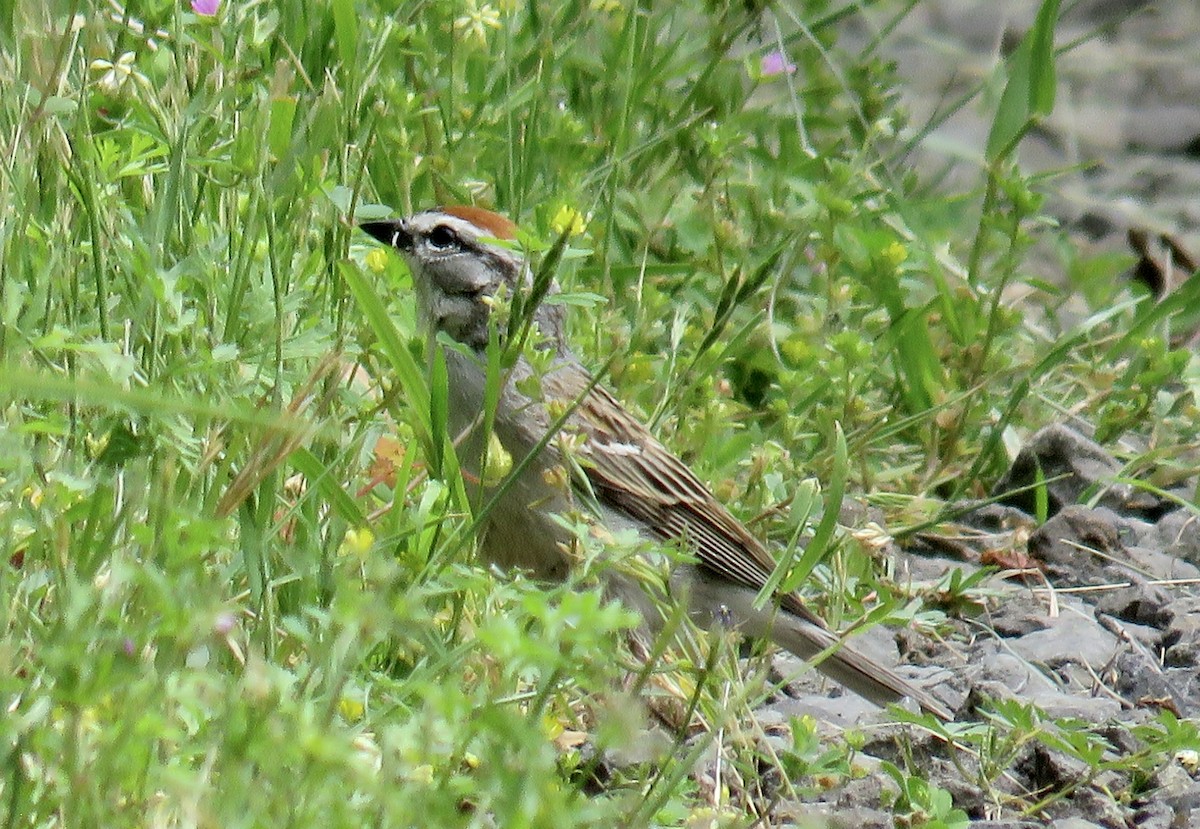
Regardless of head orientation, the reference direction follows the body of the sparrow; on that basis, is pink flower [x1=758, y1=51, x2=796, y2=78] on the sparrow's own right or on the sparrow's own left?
on the sparrow's own right

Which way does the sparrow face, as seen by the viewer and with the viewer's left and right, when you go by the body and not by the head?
facing to the left of the viewer

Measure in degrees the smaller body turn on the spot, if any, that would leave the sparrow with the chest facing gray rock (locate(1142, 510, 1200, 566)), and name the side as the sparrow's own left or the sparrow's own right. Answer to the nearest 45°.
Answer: approximately 180°

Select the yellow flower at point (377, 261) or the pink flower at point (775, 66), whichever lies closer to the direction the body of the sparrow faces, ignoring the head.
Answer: the yellow flower

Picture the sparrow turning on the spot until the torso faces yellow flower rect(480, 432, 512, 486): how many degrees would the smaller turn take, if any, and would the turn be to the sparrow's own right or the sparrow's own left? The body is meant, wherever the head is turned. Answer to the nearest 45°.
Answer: approximately 90° to the sparrow's own left

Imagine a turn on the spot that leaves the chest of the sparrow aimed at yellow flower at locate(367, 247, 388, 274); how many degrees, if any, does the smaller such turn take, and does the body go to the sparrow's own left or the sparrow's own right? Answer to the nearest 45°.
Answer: approximately 45° to the sparrow's own left

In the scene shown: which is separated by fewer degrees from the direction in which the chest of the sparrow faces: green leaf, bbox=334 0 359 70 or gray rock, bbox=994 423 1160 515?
the green leaf

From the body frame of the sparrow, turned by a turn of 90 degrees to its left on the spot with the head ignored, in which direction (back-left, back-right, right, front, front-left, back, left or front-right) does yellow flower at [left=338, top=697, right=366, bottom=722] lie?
front

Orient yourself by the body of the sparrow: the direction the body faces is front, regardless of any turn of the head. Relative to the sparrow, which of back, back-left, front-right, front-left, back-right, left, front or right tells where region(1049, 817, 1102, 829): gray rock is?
back-left

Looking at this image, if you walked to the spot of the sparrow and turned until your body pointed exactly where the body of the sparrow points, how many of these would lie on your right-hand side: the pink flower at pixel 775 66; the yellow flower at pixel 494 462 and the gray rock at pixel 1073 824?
1

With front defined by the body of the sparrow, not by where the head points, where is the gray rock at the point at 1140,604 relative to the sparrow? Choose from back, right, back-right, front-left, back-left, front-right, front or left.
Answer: back

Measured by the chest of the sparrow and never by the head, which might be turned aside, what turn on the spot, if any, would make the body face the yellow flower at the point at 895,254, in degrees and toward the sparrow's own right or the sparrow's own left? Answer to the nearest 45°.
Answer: approximately 135° to the sparrow's own right
